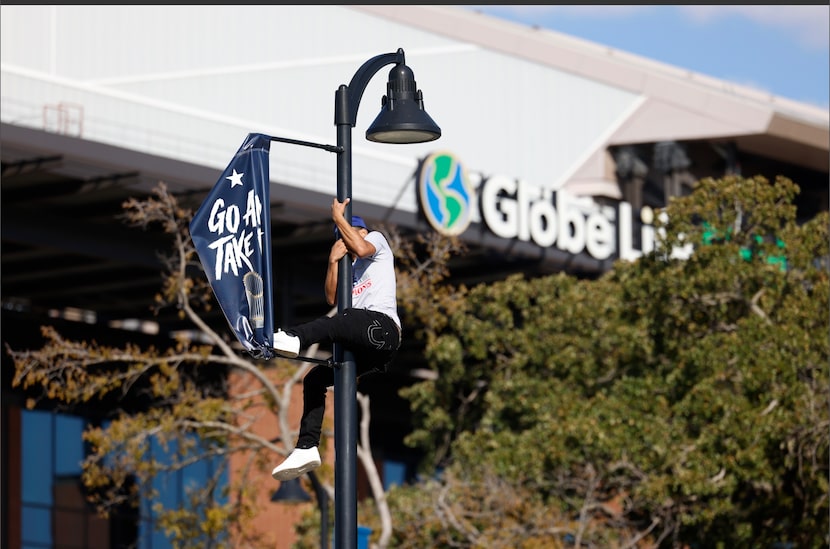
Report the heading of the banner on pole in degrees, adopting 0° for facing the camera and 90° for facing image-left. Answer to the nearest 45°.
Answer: approximately 0°

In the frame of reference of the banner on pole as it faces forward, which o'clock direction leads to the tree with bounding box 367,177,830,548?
The tree is roughly at 7 o'clock from the banner on pole.

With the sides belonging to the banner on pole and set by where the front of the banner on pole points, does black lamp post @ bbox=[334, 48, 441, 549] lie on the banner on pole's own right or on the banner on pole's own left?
on the banner on pole's own left
